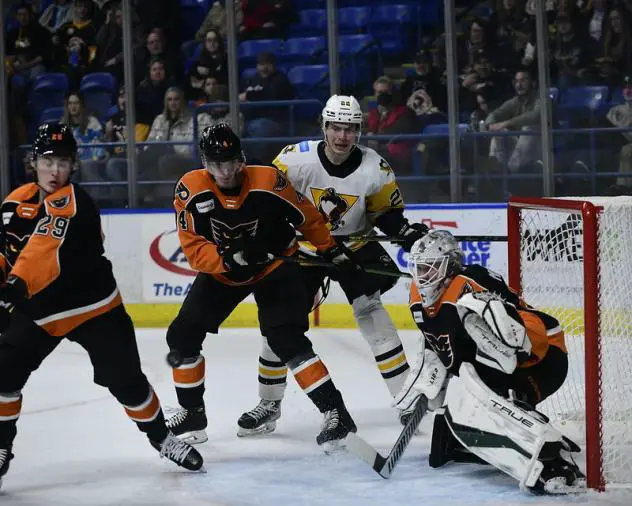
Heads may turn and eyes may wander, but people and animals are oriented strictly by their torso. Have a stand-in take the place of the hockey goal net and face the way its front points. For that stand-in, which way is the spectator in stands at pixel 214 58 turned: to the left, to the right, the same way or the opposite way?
to the left

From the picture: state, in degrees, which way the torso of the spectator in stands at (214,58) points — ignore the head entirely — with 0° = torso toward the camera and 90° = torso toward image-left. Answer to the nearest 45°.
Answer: approximately 0°

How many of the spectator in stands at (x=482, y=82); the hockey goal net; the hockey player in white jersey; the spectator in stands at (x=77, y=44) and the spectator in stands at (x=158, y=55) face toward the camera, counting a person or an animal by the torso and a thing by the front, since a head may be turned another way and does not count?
4

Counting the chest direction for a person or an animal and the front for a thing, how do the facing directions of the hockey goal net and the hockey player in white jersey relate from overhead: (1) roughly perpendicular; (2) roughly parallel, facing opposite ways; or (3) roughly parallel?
roughly perpendicular

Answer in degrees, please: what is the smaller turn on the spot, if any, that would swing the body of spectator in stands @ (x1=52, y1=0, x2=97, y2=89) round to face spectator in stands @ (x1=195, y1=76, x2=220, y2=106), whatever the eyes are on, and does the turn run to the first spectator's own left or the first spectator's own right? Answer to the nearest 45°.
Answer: approximately 45° to the first spectator's own left
